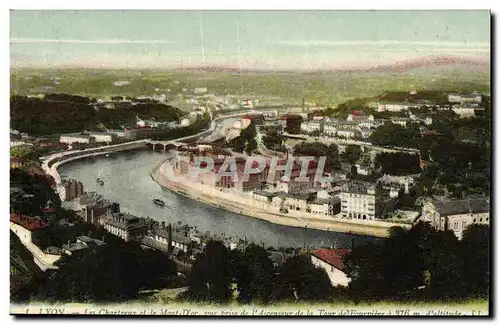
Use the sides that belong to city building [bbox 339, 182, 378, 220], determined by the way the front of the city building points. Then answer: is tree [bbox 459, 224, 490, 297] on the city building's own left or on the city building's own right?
on the city building's own left

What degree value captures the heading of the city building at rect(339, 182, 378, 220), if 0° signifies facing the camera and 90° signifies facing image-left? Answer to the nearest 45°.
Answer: approximately 0°
